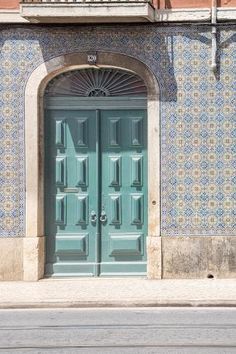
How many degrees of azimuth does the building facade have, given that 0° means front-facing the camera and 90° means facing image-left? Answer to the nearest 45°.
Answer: approximately 0°

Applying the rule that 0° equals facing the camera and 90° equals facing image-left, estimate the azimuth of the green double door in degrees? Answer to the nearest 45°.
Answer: approximately 0°
